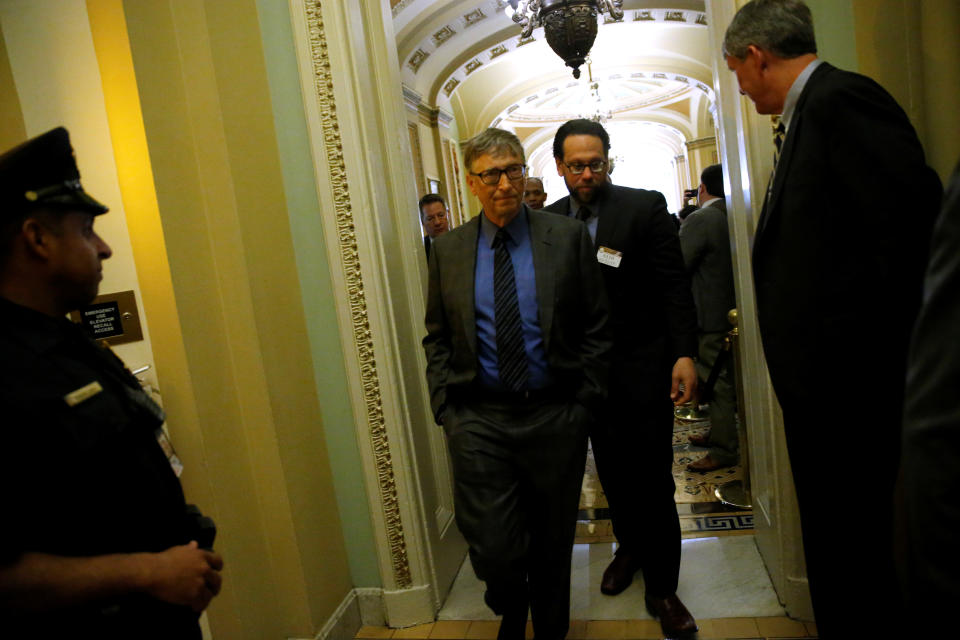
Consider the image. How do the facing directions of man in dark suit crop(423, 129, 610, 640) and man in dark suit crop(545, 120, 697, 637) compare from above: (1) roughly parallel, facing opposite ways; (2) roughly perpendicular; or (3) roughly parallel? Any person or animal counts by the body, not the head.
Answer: roughly parallel

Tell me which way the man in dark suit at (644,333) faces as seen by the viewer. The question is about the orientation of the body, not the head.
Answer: toward the camera

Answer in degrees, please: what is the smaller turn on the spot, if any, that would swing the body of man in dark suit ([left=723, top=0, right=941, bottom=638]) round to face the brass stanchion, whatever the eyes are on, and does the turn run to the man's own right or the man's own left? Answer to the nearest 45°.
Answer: approximately 90° to the man's own right

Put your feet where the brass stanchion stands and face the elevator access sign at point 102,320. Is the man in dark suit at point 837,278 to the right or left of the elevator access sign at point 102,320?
left

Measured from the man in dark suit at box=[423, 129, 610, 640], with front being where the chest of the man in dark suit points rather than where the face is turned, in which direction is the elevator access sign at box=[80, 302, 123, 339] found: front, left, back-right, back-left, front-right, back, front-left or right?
right

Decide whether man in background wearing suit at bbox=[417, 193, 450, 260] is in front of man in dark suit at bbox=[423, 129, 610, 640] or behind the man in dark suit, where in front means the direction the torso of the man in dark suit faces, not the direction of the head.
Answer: behind

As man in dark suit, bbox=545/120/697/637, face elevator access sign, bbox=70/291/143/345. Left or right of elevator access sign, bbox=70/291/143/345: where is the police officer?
left

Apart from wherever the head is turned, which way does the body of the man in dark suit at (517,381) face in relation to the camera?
toward the camera

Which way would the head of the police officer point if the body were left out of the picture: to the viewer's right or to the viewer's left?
to the viewer's right

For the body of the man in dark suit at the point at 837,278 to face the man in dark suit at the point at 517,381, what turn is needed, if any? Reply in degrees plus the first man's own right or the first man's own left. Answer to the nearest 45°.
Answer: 0° — they already face them

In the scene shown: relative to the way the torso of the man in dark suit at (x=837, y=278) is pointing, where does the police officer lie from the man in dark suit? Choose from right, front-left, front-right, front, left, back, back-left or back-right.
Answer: front-left

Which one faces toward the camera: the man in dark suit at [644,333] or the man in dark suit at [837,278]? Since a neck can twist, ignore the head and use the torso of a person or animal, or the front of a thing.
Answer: the man in dark suit at [644,333]

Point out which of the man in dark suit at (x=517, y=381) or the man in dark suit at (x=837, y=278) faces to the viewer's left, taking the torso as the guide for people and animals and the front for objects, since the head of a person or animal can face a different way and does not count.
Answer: the man in dark suit at (x=837, y=278)

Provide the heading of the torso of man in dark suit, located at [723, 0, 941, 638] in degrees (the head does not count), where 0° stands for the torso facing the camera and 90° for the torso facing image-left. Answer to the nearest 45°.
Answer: approximately 90°

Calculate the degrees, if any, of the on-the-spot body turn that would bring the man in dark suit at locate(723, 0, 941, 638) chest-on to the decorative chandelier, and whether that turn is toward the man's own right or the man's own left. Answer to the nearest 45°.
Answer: approximately 45° to the man's own right

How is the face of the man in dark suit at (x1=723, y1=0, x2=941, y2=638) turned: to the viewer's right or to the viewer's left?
to the viewer's left
